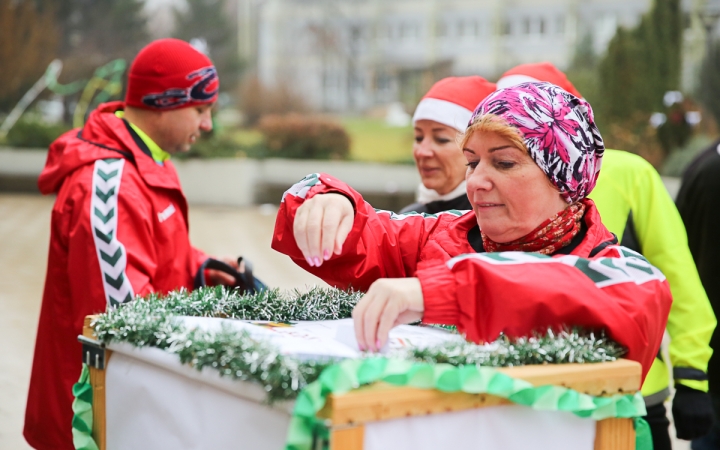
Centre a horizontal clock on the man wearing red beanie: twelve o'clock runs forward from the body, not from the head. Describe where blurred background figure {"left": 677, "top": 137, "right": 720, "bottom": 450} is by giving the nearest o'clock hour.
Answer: The blurred background figure is roughly at 12 o'clock from the man wearing red beanie.

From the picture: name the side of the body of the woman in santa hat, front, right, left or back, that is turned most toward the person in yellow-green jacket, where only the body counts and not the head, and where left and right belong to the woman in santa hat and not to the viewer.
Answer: left

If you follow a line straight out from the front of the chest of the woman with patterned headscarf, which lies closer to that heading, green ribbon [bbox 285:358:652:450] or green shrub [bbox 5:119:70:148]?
the green ribbon

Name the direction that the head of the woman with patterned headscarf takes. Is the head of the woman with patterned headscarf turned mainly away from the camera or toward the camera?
toward the camera

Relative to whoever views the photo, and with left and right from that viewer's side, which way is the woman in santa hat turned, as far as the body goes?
facing the viewer and to the left of the viewer

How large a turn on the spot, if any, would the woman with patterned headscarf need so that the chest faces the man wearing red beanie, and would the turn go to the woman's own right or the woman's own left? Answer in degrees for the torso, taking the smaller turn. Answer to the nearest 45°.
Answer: approximately 90° to the woman's own right

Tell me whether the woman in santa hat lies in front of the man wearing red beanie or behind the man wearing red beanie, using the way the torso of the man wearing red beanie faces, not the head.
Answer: in front

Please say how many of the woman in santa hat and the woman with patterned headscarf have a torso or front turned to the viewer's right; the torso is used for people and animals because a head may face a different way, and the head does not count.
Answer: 0

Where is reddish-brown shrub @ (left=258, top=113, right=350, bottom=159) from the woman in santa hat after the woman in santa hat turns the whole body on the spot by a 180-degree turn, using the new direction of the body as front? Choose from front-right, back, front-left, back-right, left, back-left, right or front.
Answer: front-left

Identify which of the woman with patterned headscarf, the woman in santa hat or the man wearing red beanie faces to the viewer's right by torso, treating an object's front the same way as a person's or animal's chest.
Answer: the man wearing red beanie

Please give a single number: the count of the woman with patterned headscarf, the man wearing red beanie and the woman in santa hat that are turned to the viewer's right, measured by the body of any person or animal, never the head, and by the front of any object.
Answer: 1

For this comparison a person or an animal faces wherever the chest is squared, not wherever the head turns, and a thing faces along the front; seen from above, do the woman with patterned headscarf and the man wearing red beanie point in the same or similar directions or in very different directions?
very different directions

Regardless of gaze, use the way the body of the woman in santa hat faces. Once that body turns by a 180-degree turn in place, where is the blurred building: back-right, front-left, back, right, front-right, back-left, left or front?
front-left

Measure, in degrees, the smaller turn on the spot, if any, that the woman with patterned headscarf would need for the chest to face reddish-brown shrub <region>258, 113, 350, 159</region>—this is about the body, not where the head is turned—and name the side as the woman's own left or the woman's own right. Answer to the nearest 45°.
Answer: approximately 135° to the woman's own right

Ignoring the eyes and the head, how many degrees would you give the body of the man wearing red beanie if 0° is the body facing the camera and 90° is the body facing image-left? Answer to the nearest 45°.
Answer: approximately 270°

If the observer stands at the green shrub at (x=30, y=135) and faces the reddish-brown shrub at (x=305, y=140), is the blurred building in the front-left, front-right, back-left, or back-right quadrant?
front-left
